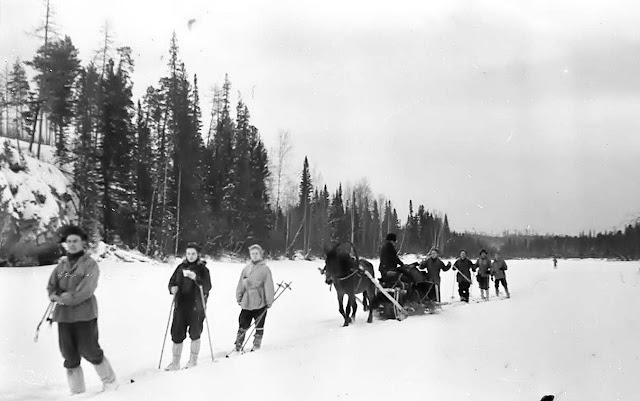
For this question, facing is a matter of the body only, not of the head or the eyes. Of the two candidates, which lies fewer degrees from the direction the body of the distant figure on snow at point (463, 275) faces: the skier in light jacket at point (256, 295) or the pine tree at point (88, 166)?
the skier in light jacket

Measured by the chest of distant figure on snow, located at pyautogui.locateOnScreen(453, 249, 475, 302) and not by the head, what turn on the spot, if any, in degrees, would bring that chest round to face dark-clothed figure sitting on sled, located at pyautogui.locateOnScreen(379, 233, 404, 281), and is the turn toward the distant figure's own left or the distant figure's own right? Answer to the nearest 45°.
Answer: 0° — they already face them

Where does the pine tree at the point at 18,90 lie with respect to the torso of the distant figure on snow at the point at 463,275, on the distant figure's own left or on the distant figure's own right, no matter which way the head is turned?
on the distant figure's own right

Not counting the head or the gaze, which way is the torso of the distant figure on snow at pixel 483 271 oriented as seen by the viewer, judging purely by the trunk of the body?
toward the camera

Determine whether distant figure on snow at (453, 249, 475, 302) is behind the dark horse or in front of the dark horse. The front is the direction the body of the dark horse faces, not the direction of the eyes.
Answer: behind

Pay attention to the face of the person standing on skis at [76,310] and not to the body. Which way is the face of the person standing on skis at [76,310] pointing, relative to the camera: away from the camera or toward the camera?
toward the camera

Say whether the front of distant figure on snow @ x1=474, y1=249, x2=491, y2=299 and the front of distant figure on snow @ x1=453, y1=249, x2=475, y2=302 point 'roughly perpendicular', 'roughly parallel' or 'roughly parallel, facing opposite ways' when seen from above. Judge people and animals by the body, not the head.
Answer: roughly parallel

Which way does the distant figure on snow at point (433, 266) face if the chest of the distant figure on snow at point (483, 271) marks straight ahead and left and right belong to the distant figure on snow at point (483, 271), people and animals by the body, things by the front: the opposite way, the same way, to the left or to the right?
the same way

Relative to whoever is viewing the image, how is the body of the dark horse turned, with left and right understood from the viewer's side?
facing the viewer and to the left of the viewer

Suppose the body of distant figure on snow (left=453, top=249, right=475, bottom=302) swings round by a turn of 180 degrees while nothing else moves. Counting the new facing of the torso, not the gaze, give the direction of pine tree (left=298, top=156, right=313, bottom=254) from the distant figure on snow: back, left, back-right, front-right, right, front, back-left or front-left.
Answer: front-left

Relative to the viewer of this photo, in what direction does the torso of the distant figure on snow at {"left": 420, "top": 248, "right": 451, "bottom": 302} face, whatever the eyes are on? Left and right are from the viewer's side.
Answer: facing the viewer

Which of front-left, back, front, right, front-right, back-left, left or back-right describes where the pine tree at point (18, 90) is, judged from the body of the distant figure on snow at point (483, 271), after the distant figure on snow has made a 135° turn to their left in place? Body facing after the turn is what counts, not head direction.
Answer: back-left

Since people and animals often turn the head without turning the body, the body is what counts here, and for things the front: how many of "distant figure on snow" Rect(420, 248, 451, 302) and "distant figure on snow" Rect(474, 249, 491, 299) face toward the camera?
2

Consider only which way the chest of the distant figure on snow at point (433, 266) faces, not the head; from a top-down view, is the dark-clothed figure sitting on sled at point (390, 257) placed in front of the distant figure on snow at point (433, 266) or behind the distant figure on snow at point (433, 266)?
in front

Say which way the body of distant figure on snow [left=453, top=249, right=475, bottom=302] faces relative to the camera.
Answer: toward the camera
